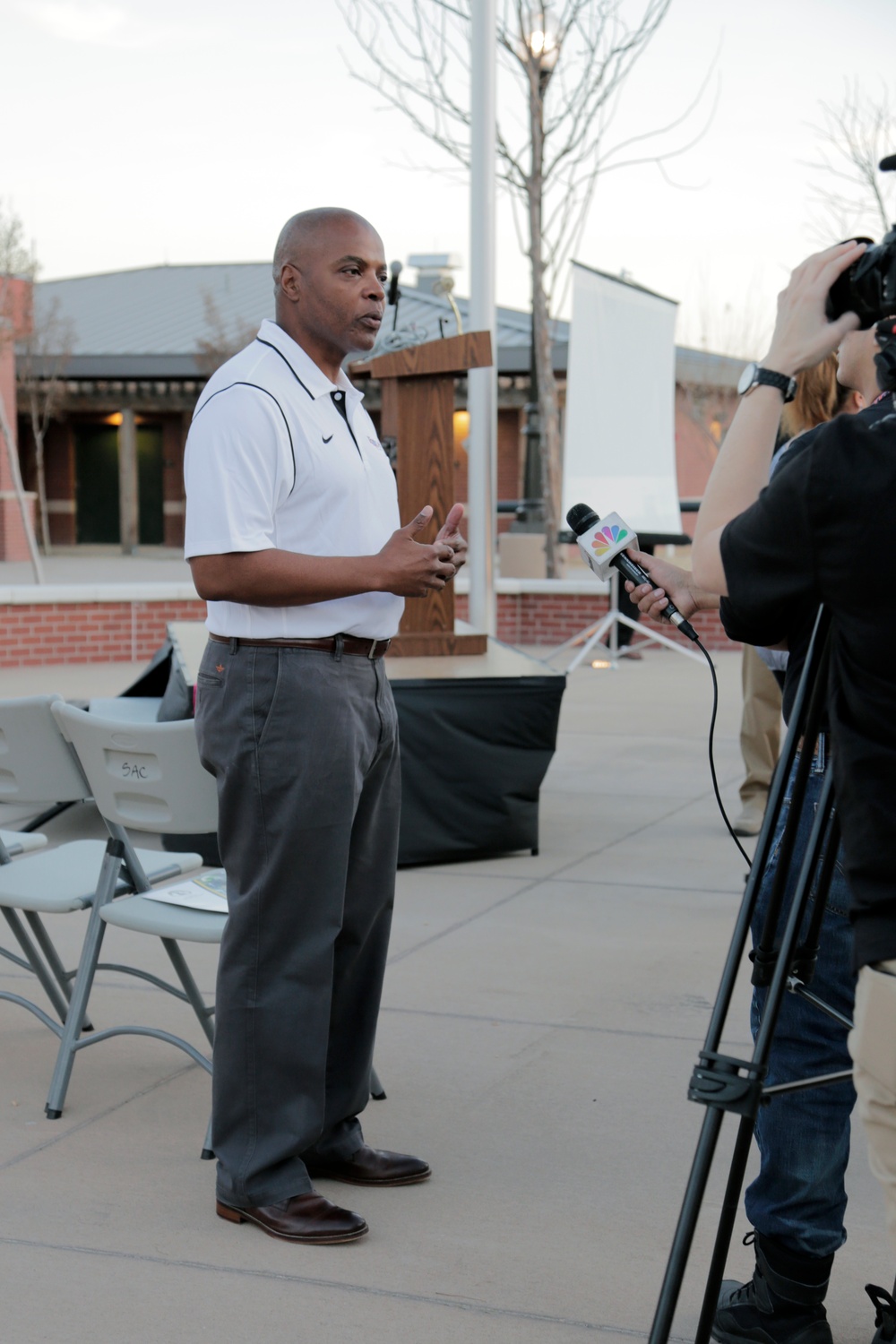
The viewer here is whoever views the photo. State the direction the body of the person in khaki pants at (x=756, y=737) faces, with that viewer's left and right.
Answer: facing to the left of the viewer

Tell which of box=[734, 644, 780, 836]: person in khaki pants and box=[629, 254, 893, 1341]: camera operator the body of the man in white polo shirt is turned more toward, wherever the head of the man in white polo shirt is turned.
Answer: the camera operator

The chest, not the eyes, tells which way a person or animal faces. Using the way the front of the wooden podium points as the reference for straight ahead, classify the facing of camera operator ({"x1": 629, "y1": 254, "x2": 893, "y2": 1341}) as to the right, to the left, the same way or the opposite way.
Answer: the opposite way

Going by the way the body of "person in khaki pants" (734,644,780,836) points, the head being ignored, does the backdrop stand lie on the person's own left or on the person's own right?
on the person's own right
